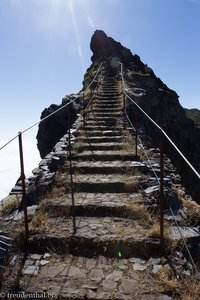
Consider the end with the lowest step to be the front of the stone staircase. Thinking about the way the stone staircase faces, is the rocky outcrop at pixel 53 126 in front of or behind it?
behind

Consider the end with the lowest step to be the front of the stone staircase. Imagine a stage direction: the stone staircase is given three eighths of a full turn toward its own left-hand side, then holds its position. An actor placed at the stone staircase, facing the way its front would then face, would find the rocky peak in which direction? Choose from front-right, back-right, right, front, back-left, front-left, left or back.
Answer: front-left

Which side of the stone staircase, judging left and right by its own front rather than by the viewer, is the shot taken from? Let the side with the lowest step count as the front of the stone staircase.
front
